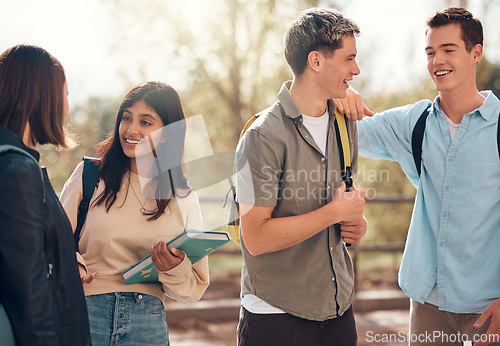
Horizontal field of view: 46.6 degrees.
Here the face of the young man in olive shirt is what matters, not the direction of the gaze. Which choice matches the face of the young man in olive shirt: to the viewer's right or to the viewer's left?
to the viewer's right

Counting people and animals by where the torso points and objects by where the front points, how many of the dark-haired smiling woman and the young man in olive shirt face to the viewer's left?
0

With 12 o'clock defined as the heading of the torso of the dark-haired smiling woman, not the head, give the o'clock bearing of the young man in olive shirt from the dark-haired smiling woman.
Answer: The young man in olive shirt is roughly at 10 o'clock from the dark-haired smiling woman.

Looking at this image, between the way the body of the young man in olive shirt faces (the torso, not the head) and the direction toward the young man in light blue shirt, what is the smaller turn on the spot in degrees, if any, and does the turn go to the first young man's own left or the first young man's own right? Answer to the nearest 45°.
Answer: approximately 90° to the first young man's own left

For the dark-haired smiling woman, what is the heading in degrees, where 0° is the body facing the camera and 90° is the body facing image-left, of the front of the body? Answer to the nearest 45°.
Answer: approximately 0°

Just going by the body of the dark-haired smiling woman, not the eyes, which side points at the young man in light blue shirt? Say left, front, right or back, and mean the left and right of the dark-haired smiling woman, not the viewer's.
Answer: left

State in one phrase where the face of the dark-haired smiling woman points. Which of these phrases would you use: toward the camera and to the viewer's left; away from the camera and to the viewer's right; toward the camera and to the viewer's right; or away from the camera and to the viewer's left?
toward the camera and to the viewer's left
